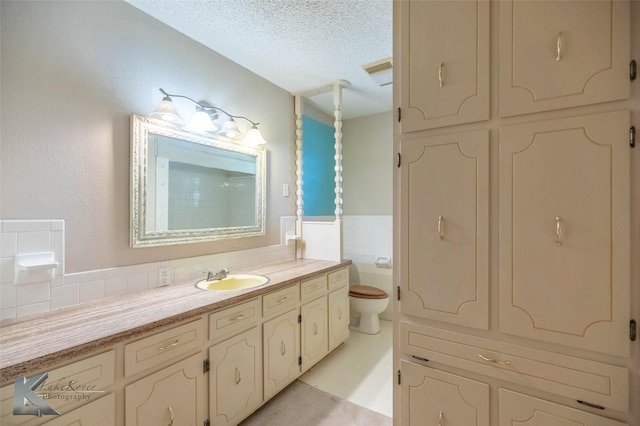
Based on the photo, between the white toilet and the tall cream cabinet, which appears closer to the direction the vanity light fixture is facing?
the tall cream cabinet

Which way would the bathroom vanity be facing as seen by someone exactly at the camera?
facing the viewer and to the right of the viewer

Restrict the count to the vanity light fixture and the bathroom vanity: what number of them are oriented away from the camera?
0

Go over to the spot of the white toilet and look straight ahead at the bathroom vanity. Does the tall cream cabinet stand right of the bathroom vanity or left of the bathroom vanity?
left

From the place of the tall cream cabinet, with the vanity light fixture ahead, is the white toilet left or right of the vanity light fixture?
right

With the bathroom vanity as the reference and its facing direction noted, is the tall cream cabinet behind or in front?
in front

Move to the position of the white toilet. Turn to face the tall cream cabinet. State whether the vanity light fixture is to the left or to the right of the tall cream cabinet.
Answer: right

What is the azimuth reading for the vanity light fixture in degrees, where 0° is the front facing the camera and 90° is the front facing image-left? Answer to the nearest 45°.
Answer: approximately 315°

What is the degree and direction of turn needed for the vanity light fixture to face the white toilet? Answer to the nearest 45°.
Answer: approximately 45° to its left
